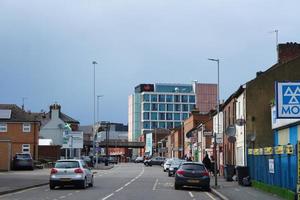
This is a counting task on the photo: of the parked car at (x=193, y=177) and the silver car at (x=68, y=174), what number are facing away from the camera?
2

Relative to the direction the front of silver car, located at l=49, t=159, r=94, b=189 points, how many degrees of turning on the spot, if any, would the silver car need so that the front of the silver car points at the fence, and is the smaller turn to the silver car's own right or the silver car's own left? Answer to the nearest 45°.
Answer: approximately 135° to the silver car's own right

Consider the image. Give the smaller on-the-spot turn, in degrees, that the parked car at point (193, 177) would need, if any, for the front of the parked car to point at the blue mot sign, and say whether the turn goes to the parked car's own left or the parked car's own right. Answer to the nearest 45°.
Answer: approximately 90° to the parked car's own right

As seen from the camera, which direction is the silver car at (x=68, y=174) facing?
away from the camera

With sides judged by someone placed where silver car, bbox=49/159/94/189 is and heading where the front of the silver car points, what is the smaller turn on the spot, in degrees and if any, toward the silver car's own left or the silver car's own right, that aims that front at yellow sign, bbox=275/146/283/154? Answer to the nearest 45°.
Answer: approximately 135° to the silver car's own right

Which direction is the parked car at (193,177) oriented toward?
away from the camera

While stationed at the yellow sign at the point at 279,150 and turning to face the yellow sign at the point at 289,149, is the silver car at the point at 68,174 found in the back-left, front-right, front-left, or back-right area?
back-right

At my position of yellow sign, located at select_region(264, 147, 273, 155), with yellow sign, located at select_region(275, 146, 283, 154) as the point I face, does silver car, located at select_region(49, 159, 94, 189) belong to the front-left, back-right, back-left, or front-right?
back-right

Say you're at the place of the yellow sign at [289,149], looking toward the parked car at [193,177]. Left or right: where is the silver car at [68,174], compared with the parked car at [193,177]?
left
